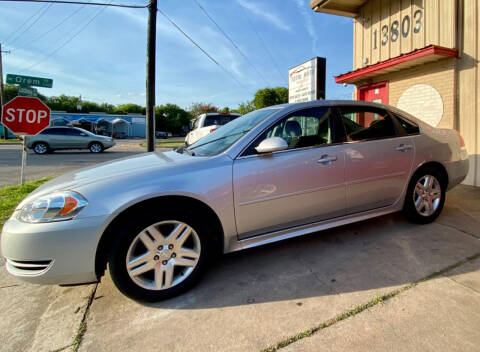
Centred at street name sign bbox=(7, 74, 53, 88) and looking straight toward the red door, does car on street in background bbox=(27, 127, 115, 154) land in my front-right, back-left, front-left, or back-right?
back-left

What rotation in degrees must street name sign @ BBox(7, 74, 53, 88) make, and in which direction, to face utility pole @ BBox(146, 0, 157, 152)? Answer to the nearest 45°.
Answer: approximately 135° to its left

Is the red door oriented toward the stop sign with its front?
yes

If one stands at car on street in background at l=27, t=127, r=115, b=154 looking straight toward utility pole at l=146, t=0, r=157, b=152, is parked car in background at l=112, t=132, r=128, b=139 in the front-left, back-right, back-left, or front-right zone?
back-left

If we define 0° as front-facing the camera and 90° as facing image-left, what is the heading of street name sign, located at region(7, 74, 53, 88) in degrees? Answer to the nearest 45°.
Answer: approximately 0°
